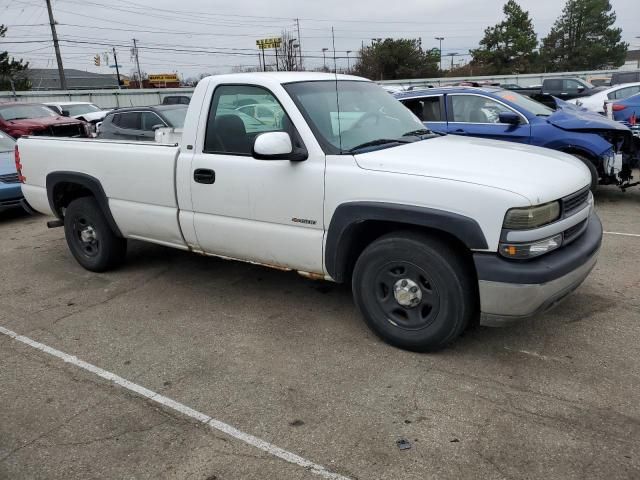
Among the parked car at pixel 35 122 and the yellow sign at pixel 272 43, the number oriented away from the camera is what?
0

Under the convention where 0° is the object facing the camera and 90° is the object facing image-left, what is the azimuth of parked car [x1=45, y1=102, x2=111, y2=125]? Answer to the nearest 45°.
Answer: approximately 315°

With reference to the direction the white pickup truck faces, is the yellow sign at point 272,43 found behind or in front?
behind

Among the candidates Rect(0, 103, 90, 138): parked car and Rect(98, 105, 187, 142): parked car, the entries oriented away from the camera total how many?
0

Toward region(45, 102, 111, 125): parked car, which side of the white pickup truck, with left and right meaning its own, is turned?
back

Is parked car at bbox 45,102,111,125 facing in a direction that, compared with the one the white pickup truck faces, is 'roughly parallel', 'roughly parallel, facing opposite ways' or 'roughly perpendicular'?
roughly parallel

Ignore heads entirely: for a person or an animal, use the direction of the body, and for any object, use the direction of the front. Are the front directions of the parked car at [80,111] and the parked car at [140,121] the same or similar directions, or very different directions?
same or similar directions

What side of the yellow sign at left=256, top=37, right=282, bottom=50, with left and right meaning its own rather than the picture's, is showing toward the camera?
front

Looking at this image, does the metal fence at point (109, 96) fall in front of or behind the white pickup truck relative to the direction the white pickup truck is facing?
behind

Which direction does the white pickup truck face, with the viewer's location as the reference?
facing the viewer and to the right of the viewer
